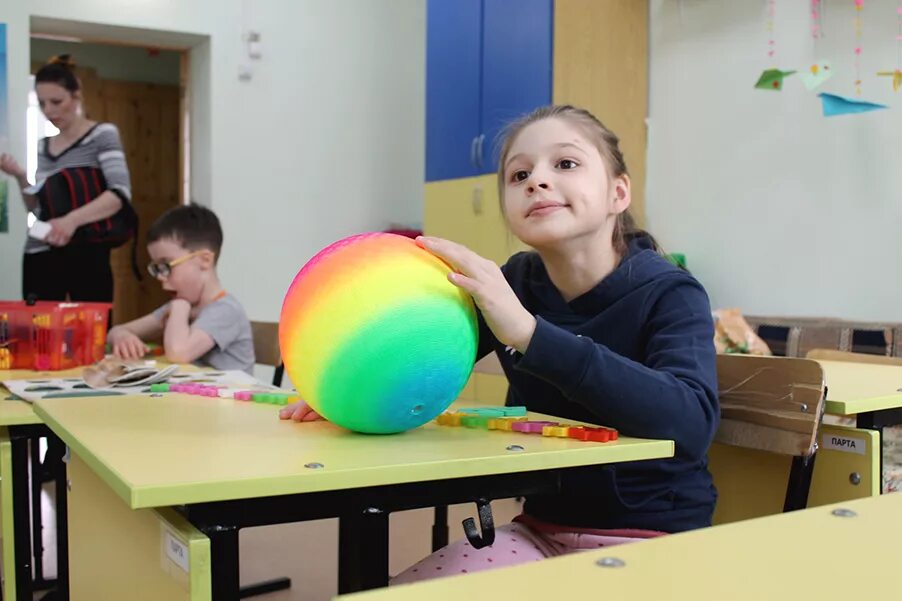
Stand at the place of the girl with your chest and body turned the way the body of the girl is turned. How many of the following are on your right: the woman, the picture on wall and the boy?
3

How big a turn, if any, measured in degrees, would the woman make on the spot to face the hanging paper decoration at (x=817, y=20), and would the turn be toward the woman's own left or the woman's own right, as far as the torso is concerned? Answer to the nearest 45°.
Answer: approximately 90° to the woman's own left

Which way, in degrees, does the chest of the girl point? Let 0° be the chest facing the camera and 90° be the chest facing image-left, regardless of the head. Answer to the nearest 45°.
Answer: approximately 45°

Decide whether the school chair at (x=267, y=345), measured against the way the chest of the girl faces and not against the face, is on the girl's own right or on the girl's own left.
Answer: on the girl's own right

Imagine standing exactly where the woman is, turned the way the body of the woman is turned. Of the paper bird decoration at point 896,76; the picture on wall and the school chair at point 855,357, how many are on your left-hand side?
2

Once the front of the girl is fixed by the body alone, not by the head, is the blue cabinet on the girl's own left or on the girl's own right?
on the girl's own right

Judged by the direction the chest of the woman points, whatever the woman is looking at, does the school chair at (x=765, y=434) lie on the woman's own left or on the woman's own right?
on the woman's own left

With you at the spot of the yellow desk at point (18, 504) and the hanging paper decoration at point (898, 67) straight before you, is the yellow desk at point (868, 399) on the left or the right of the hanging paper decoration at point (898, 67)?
right

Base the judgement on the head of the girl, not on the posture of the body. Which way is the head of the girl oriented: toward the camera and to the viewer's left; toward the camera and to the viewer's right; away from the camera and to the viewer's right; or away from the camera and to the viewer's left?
toward the camera and to the viewer's left

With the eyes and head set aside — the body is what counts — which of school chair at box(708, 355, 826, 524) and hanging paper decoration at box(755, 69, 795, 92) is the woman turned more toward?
the school chair

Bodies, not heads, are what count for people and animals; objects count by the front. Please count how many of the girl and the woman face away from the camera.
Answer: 0
